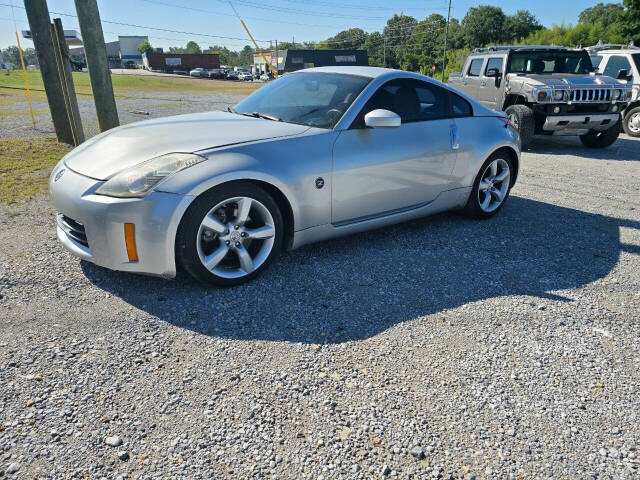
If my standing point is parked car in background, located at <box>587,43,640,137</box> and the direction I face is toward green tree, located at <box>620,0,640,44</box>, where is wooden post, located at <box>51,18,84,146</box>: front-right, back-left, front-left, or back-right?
back-left

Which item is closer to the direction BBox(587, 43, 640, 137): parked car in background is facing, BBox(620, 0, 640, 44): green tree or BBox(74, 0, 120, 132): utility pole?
the utility pole

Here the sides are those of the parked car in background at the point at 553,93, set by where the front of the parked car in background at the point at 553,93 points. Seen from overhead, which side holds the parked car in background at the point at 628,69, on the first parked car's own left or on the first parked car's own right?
on the first parked car's own left

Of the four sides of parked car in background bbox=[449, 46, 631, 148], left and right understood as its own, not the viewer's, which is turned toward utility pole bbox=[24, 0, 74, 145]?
right

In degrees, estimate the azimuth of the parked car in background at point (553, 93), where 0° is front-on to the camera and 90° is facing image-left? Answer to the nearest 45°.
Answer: approximately 315°

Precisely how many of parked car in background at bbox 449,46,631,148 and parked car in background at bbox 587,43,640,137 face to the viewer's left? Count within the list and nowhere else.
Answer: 0

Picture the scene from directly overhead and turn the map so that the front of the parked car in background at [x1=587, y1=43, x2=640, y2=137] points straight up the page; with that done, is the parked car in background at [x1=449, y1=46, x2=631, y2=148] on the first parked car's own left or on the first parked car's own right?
on the first parked car's own right

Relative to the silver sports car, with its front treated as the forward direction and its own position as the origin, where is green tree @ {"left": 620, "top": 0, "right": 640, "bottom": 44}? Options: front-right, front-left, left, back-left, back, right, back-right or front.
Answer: back

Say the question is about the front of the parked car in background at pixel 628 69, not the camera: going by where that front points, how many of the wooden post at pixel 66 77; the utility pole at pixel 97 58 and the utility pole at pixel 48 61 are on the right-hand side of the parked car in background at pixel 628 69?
3

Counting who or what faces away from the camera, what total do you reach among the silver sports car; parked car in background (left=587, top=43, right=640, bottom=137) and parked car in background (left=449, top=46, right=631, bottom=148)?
0

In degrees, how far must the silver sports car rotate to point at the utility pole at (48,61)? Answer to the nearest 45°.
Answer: approximately 90° to its right

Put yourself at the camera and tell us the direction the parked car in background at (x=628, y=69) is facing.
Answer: facing the viewer and to the right of the viewer

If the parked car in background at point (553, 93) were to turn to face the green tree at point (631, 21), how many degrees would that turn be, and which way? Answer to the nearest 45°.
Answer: approximately 135° to its left

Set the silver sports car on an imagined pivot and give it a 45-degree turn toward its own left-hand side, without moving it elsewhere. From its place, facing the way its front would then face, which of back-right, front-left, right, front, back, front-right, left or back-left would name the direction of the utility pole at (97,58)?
back-right

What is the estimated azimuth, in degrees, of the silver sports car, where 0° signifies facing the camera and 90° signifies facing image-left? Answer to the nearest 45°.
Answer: approximately 45°
